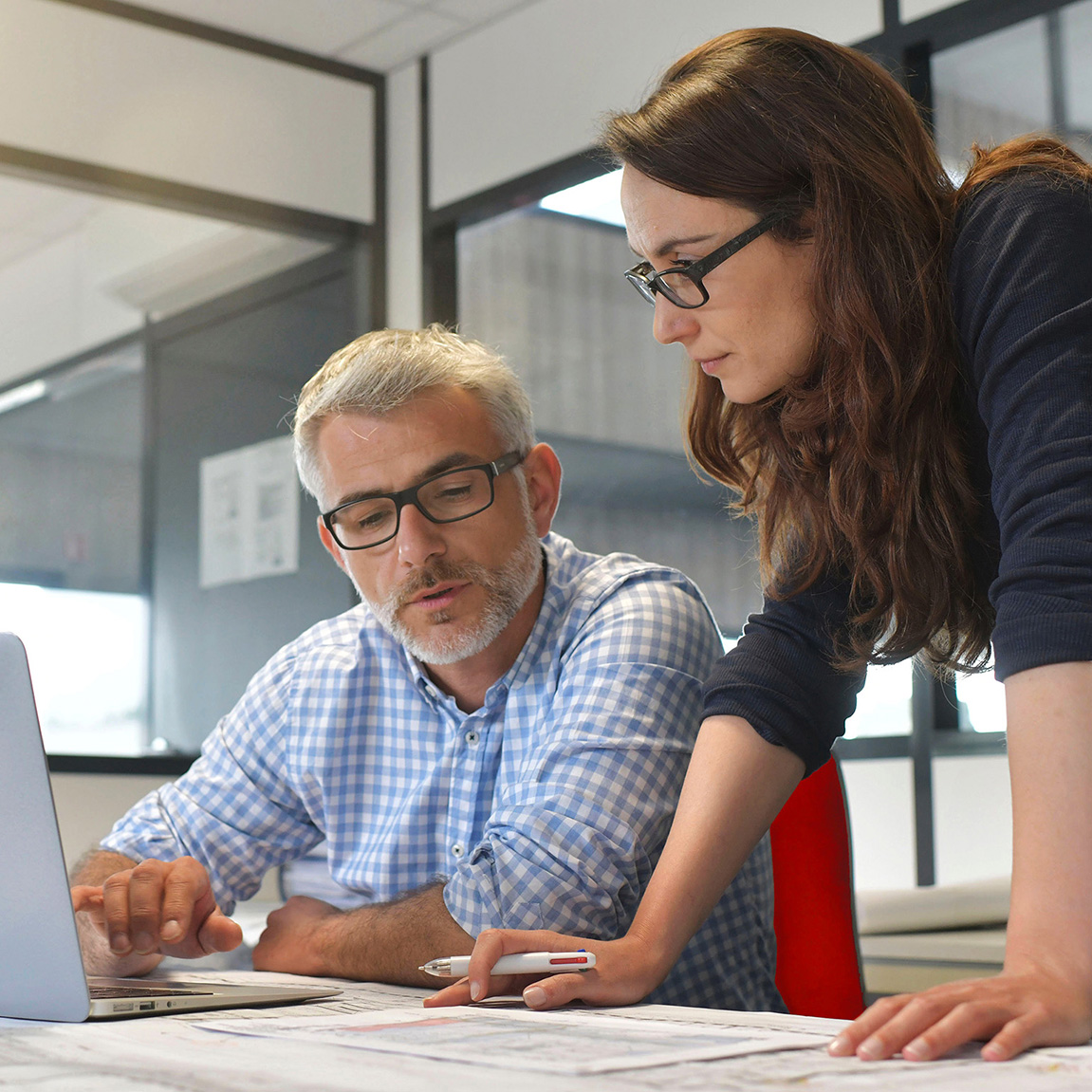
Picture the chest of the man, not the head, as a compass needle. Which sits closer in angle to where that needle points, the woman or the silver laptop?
the silver laptop

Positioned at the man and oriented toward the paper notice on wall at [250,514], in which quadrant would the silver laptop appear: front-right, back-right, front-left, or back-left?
back-left

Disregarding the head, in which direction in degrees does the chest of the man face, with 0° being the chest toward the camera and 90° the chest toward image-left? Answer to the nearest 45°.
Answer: approximately 45°

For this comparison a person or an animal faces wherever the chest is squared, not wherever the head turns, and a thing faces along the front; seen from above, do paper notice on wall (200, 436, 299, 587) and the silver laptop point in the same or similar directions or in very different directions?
very different directions

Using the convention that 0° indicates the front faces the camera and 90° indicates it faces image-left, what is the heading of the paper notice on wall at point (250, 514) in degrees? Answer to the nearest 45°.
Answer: approximately 45°

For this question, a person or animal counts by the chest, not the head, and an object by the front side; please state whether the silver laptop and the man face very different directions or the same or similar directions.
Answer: very different directions

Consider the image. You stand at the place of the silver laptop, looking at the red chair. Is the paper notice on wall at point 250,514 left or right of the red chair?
left

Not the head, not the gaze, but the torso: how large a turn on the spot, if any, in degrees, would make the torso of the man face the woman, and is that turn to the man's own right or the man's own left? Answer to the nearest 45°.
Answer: approximately 90° to the man's own left

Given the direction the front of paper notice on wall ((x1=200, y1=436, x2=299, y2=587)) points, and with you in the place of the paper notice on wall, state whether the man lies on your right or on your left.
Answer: on your left

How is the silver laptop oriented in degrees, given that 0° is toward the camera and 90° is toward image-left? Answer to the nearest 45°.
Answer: approximately 225°

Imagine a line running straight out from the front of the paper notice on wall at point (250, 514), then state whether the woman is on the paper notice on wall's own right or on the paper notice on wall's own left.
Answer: on the paper notice on wall's own left
